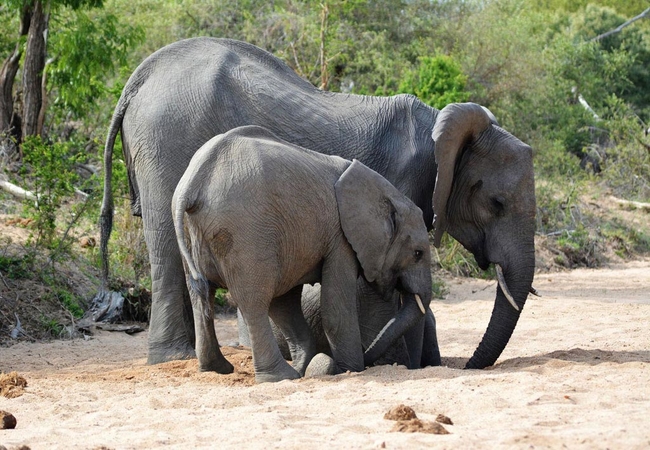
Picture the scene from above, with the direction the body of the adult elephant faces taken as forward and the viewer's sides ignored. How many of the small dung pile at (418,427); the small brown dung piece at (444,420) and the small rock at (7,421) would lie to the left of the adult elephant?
0

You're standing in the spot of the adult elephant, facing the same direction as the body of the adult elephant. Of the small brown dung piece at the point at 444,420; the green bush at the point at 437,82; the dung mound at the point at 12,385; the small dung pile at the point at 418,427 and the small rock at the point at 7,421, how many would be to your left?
1

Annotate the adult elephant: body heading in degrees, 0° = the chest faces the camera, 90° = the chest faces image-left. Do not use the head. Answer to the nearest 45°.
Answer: approximately 270°

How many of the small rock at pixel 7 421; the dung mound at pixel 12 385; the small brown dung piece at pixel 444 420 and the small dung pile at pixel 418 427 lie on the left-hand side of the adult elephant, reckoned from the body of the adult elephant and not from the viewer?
0

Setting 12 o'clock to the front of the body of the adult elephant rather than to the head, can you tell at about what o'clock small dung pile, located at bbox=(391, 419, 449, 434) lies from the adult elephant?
The small dung pile is roughly at 3 o'clock from the adult elephant.

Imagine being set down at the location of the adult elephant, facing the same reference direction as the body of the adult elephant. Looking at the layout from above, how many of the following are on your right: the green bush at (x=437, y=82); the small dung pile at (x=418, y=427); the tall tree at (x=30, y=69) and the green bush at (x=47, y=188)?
1

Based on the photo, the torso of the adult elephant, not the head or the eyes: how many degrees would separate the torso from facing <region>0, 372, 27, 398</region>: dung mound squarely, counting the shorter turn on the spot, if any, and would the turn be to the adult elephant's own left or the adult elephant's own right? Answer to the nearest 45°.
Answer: approximately 135° to the adult elephant's own right

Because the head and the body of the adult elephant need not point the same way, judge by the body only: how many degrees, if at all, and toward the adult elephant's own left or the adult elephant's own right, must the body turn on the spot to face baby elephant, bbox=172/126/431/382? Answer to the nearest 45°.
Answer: approximately 90° to the adult elephant's own right

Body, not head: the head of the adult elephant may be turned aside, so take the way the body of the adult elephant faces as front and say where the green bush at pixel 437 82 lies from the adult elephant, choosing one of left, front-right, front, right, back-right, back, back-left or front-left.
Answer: left

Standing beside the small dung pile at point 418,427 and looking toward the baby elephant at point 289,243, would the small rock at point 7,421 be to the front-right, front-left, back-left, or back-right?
front-left

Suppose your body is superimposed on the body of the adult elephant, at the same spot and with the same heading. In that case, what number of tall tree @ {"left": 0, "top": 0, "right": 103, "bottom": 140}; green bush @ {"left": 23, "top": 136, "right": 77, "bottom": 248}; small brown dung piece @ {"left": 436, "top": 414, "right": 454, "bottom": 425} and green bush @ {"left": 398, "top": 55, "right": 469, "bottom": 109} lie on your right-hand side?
1

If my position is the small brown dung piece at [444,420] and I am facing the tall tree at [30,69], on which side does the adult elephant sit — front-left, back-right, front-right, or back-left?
front-right

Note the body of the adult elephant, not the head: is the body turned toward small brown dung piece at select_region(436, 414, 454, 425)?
no

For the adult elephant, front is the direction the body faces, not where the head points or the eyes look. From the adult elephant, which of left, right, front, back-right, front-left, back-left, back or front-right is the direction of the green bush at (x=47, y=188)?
back-left
